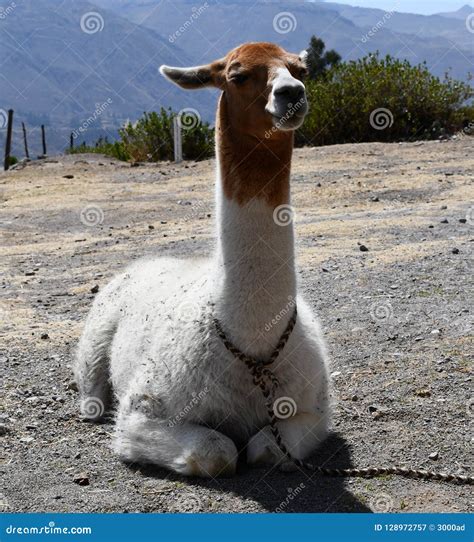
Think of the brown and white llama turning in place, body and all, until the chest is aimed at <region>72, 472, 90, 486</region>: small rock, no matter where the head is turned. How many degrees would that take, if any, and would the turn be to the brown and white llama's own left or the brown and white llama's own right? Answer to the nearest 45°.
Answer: approximately 135° to the brown and white llama's own right

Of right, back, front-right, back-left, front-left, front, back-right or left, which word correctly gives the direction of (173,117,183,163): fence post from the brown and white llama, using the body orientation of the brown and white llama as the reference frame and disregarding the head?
back-left

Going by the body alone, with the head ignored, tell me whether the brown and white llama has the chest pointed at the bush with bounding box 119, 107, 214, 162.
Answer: no

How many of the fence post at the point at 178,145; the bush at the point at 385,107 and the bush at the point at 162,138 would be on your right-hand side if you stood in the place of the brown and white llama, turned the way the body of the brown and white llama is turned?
0

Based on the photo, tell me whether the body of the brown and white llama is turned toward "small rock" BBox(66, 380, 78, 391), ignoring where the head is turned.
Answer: no

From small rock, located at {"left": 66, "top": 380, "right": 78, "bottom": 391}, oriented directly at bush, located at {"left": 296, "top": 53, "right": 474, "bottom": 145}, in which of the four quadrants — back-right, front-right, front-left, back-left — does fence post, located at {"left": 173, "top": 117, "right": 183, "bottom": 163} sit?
front-left

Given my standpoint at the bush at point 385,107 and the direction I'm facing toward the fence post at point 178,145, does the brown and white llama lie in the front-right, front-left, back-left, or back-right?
front-left

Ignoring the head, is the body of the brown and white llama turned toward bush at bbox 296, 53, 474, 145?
no

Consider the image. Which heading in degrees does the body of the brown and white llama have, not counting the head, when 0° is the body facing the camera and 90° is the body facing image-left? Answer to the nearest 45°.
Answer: approximately 315°
